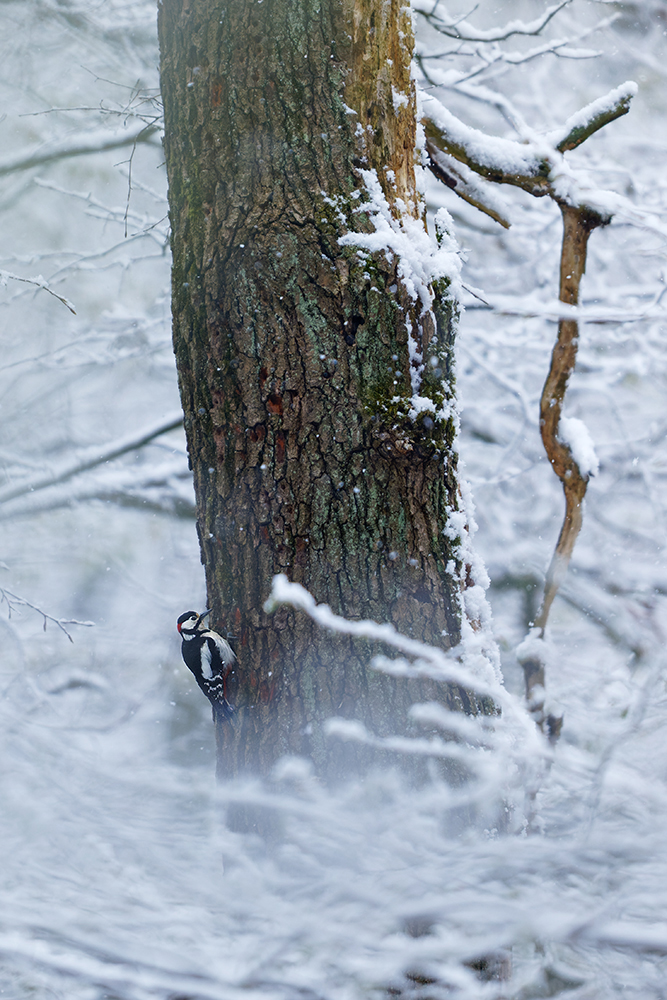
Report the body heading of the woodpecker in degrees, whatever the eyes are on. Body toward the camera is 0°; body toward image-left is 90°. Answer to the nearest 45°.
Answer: approximately 270°
